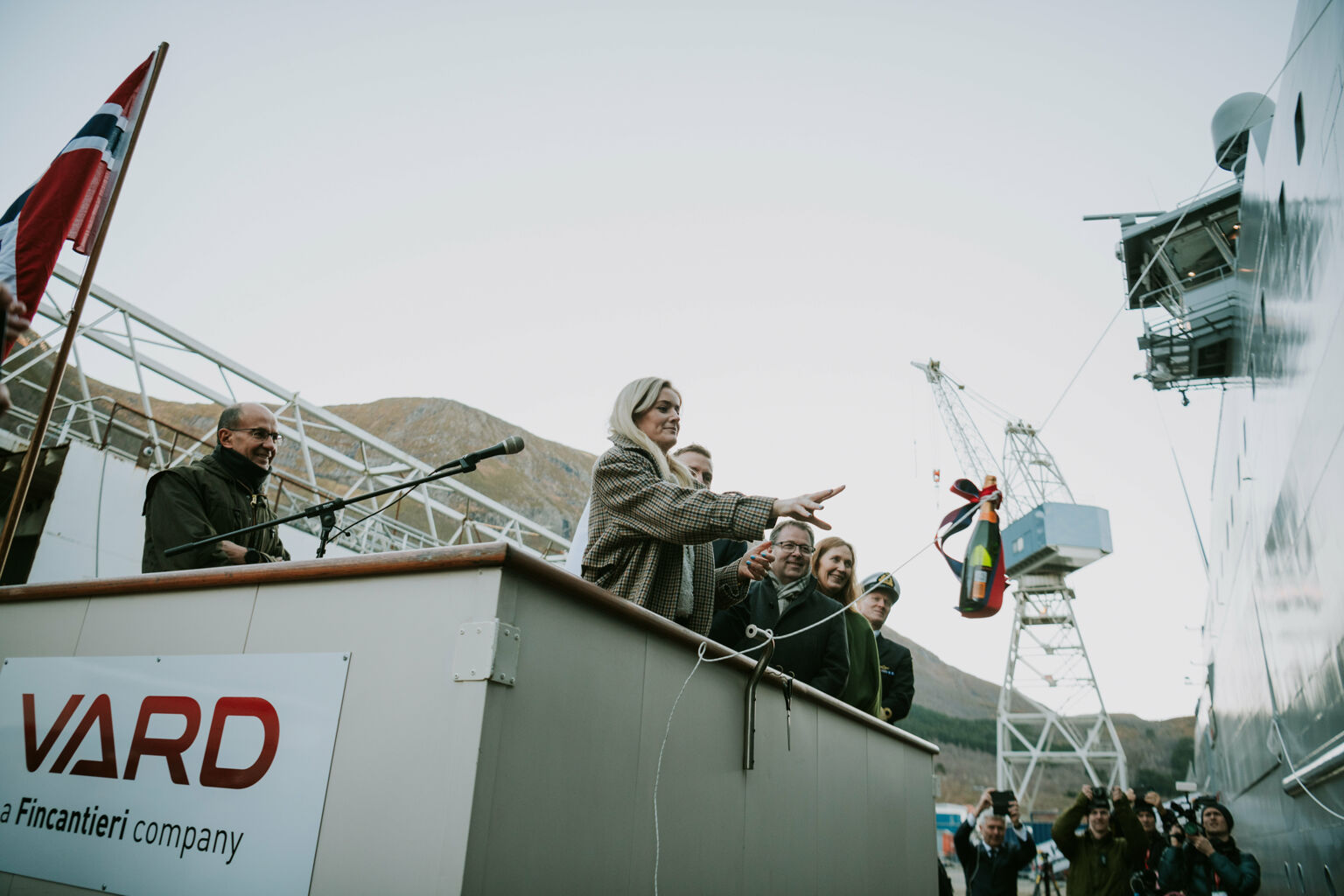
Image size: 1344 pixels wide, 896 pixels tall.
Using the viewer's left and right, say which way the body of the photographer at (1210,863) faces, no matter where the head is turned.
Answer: facing the viewer and to the left of the viewer

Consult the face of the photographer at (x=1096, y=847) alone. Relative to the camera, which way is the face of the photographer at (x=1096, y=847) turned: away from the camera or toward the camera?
toward the camera

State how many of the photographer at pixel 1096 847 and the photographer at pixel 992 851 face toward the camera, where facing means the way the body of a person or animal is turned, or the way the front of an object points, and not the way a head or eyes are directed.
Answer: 2

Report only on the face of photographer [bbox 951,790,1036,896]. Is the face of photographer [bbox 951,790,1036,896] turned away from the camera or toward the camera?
toward the camera

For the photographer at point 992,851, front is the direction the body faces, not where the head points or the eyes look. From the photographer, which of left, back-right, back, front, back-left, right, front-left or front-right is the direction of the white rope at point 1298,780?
front-left

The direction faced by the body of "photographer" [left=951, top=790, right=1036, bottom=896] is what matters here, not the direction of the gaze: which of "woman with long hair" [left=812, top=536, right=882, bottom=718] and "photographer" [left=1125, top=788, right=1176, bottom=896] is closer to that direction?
the woman with long hair

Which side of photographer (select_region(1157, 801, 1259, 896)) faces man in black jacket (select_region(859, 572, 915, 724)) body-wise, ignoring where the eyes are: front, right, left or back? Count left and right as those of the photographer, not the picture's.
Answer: front

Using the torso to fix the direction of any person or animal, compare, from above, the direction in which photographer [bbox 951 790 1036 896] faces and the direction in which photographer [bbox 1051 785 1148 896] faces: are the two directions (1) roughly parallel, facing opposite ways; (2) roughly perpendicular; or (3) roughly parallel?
roughly parallel

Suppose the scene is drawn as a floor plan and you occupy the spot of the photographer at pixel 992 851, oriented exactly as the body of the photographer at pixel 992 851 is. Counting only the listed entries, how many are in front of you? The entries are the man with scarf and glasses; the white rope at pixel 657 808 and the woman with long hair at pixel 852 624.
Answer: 3

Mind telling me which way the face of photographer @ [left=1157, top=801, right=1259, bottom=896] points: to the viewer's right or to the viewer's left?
to the viewer's left

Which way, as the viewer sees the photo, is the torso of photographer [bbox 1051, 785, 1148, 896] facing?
toward the camera

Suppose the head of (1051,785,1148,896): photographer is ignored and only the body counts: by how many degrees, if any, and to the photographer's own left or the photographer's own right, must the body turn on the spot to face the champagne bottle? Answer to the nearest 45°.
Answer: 0° — they already face it

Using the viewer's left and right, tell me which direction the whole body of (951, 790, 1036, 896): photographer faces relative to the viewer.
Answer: facing the viewer

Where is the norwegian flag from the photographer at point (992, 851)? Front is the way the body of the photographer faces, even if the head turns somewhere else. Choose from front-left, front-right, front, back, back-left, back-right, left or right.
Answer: front-right

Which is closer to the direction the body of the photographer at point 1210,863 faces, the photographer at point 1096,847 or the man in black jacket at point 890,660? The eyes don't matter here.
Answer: the man in black jacket
